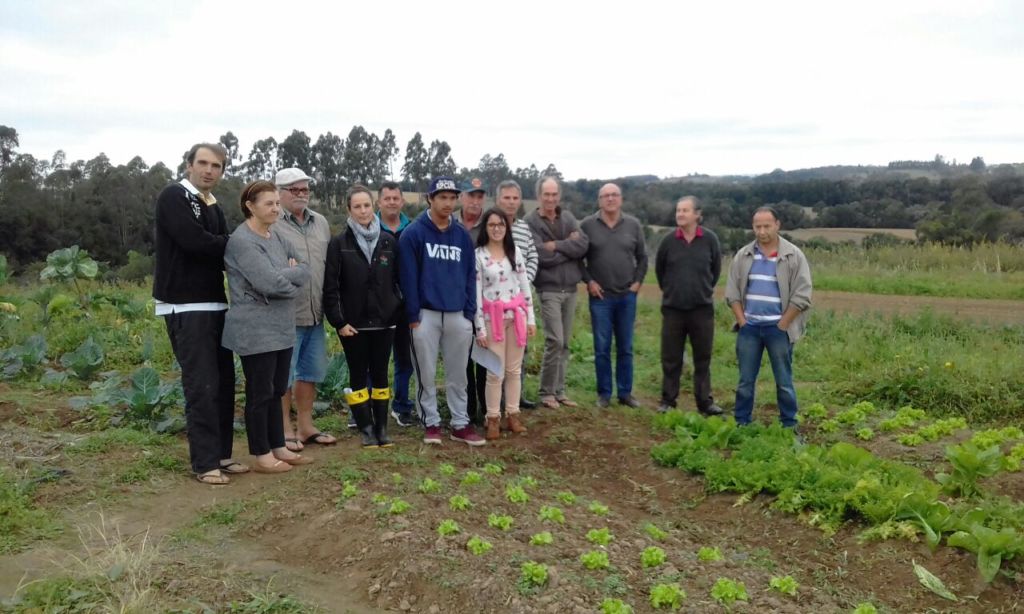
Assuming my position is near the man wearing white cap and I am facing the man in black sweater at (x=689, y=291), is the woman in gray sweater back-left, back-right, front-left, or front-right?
back-right

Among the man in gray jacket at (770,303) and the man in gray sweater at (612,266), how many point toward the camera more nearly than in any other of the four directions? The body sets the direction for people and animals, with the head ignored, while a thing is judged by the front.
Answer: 2

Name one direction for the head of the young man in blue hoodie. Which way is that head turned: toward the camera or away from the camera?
toward the camera

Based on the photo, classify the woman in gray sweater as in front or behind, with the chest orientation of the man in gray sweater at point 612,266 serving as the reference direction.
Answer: in front

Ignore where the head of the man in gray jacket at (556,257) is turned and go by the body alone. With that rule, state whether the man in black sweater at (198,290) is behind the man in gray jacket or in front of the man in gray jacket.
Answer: in front

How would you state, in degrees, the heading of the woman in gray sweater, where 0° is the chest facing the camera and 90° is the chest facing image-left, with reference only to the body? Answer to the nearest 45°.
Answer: approximately 315°

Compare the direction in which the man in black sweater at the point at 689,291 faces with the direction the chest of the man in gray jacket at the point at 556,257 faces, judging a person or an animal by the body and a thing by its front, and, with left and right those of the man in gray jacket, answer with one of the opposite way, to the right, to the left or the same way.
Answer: the same way

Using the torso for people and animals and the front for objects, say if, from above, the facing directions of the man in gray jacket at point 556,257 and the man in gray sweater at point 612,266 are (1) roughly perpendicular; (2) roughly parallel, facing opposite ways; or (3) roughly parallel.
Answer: roughly parallel

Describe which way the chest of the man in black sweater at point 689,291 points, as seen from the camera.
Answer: toward the camera

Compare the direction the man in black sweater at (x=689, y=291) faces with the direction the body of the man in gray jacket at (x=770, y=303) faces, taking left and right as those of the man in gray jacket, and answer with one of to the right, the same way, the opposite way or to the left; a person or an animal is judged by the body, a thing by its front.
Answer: the same way

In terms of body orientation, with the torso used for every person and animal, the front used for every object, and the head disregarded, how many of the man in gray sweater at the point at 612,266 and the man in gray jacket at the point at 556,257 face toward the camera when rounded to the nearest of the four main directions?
2

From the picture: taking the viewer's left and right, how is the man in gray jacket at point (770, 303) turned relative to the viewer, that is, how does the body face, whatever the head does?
facing the viewer

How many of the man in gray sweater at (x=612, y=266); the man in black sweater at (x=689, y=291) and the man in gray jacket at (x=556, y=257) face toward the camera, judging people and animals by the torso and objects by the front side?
3

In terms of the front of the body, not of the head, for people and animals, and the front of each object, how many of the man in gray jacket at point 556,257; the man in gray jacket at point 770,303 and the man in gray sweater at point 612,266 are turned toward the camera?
3

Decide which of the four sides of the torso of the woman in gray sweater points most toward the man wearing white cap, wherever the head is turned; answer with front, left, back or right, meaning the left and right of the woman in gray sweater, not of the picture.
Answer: left

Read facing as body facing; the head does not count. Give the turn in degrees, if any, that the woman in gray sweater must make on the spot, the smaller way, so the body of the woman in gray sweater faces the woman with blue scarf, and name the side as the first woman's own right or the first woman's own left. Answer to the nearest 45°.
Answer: approximately 90° to the first woman's own left
